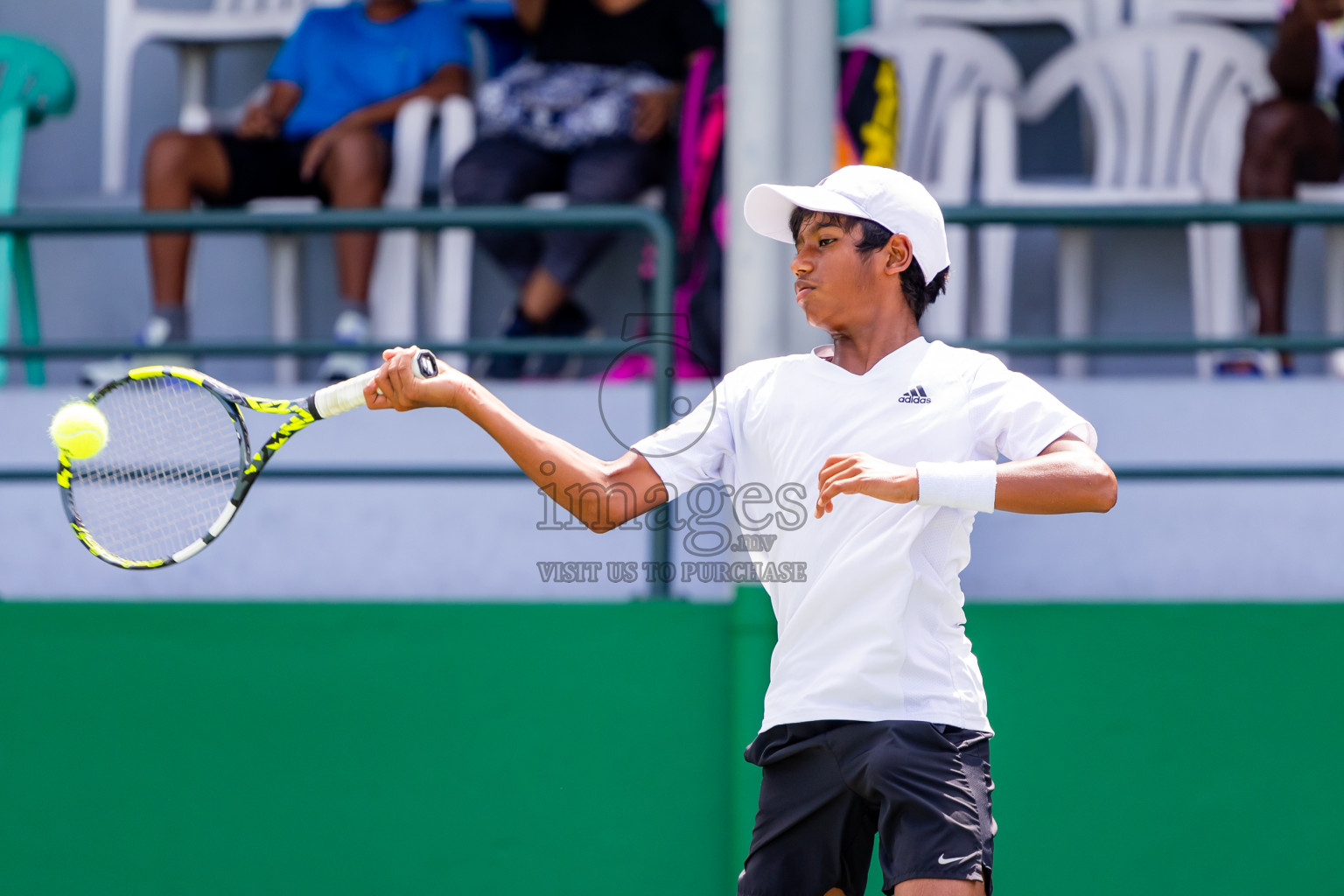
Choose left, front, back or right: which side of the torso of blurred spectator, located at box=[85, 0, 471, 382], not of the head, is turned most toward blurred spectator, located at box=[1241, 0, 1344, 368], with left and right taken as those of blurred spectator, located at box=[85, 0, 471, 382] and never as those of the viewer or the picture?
left

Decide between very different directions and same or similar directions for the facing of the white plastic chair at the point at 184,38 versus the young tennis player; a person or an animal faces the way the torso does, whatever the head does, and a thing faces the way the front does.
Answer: same or similar directions

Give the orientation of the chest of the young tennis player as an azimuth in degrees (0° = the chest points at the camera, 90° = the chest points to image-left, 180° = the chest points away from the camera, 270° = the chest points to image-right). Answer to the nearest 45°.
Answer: approximately 45°

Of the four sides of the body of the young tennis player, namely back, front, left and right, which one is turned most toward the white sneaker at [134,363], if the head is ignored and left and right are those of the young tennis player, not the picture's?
right

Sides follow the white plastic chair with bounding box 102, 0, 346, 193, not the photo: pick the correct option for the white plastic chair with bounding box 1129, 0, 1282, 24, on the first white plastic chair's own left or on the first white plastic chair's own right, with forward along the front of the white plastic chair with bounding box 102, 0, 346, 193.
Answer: on the first white plastic chair's own left

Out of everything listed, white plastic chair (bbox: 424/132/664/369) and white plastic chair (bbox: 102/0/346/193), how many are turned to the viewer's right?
0

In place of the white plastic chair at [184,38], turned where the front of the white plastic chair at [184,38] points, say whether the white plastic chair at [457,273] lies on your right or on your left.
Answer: on your left

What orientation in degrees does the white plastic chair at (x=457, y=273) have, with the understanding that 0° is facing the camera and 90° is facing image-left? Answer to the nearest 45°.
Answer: approximately 0°

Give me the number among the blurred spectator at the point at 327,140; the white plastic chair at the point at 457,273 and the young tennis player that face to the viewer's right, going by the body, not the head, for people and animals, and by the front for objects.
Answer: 0

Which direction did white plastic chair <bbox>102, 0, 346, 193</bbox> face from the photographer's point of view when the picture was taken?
facing the viewer and to the left of the viewer

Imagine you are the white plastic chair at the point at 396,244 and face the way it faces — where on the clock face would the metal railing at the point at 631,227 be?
The metal railing is roughly at 10 o'clock from the white plastic chair.

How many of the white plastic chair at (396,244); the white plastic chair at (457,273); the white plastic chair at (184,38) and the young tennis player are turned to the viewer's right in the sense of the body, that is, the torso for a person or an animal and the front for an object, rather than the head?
0

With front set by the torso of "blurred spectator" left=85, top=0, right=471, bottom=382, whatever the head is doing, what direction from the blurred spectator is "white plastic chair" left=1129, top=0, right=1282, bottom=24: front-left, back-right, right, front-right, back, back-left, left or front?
back-left

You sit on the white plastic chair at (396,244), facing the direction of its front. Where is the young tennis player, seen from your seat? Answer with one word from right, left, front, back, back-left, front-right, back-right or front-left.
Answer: front-left

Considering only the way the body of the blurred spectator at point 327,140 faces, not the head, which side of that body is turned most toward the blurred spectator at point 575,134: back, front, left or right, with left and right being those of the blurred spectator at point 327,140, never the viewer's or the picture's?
left

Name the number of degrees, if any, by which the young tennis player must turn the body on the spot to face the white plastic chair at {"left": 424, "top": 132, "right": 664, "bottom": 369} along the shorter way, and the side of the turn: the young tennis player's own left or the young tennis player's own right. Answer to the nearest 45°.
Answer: approximately 90° to the young tennis player's own right
